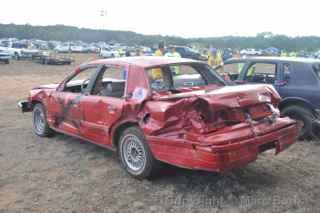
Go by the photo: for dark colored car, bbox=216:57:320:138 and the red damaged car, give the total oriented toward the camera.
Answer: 0

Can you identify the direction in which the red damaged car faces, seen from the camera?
facing away from the viewer and to the left of the viewer

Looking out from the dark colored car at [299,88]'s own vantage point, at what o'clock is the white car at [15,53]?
The white car is roughly at 12 o'clock from the dark colored car.

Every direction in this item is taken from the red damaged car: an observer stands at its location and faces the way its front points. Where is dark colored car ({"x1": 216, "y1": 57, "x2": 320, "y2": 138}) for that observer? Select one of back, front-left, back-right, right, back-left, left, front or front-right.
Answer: right

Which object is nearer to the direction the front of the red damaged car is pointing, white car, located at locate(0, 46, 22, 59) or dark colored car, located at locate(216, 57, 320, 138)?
the white car

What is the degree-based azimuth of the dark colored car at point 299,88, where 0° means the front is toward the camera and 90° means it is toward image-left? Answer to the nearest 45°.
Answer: approximately 135°

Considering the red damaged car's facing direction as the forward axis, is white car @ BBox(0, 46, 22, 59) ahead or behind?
ahead
